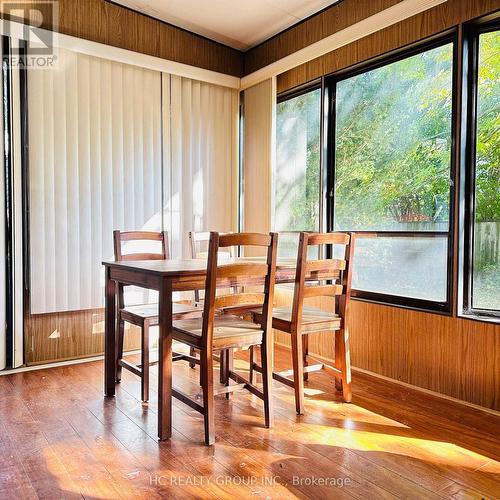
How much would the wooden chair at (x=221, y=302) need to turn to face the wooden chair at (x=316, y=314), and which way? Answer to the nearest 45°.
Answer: approximately 90° to its right

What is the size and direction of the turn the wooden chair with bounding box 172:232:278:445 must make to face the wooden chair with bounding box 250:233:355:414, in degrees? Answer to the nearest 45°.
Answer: approximately 90° to its right

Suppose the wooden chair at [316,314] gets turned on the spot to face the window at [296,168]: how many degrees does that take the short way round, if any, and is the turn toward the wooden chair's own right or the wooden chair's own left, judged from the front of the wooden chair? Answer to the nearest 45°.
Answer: approximately 45° to the wooden chair's own right

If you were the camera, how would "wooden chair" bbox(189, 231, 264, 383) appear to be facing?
facing the viewer and to the right of the viewer

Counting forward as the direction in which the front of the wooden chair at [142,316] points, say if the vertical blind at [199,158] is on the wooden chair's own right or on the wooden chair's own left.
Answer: on the wooden chair's own left

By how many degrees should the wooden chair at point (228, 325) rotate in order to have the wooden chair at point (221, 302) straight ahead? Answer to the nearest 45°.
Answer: approximately 45° to its right

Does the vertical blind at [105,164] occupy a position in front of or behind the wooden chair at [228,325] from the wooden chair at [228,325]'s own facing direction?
in front

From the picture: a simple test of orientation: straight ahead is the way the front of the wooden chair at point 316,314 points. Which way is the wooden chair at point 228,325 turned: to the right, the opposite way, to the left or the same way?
the same way

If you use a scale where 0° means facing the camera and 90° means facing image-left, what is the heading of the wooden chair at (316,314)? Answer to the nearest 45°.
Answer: approximately 135°

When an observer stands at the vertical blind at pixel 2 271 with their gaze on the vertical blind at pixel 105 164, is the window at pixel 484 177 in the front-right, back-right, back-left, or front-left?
front-right

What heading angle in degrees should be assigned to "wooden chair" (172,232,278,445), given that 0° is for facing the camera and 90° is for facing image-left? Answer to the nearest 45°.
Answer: approximately 135°

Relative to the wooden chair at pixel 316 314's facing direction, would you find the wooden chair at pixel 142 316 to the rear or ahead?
ahead

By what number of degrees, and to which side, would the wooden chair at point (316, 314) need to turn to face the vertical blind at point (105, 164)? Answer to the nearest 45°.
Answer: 0° — it already faces it

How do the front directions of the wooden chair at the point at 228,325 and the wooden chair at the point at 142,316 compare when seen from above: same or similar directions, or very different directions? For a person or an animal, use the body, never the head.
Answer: very different directions

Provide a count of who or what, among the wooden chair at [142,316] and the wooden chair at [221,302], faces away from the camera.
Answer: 0
